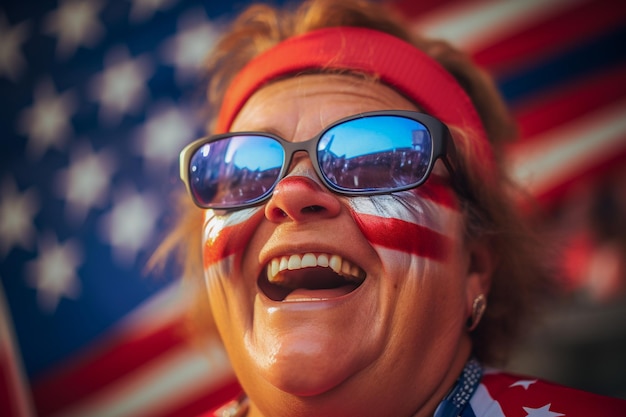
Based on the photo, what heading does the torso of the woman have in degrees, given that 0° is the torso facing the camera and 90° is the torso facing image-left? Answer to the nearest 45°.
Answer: approximately 45°

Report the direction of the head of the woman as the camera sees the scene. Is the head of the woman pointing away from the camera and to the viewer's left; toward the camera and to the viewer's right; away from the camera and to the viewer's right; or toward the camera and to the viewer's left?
toward the camera and to the viewer's left
